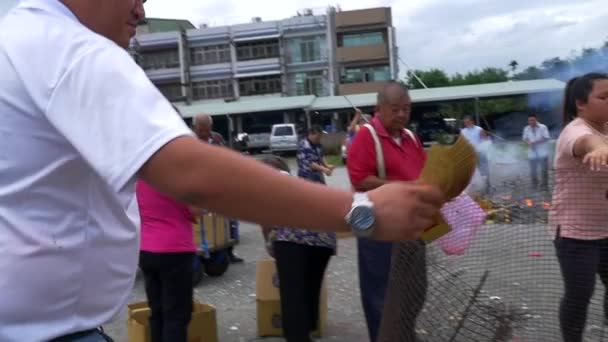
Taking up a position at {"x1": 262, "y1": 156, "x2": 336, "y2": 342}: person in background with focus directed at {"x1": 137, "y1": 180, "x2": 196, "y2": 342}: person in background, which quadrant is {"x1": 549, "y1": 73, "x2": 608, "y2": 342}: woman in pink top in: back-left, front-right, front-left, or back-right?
back-left

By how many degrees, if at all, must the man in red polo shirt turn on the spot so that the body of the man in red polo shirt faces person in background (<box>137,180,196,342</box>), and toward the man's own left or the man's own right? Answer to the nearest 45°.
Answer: approximately 135° to the man's own right

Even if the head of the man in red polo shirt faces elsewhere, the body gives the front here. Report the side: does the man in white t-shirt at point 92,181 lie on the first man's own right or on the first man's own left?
on the first man's own right

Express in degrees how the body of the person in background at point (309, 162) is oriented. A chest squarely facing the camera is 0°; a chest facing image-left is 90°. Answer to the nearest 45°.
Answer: approximately 270°

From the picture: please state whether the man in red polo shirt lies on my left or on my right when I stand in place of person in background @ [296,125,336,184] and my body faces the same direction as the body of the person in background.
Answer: on my right

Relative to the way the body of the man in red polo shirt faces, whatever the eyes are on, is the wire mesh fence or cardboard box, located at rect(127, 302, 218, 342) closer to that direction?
the wire mesh fence

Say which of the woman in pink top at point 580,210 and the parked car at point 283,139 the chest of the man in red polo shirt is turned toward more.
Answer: the woman in pink top

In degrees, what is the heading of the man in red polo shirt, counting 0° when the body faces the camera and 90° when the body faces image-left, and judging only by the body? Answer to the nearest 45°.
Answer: approximately 315°
